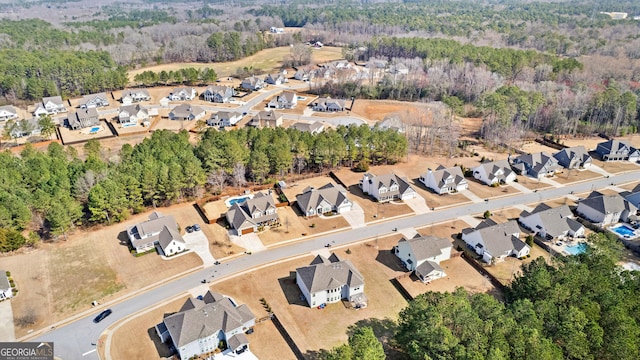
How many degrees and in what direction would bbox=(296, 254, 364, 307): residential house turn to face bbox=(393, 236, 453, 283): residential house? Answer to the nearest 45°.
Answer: approximately 90° to its right

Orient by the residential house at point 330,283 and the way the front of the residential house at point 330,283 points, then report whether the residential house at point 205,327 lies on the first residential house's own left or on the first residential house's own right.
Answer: on the first residential house's own left

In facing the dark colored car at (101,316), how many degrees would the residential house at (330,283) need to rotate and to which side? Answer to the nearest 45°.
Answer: approximately 45° to its left

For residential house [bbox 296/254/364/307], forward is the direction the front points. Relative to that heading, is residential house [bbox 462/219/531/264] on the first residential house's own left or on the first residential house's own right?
on the first residential house's own right

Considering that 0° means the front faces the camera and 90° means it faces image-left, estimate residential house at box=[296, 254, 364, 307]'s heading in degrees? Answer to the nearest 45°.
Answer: approximately 135°

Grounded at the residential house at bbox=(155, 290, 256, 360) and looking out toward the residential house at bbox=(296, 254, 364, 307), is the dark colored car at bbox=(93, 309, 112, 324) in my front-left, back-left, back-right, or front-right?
back-left
